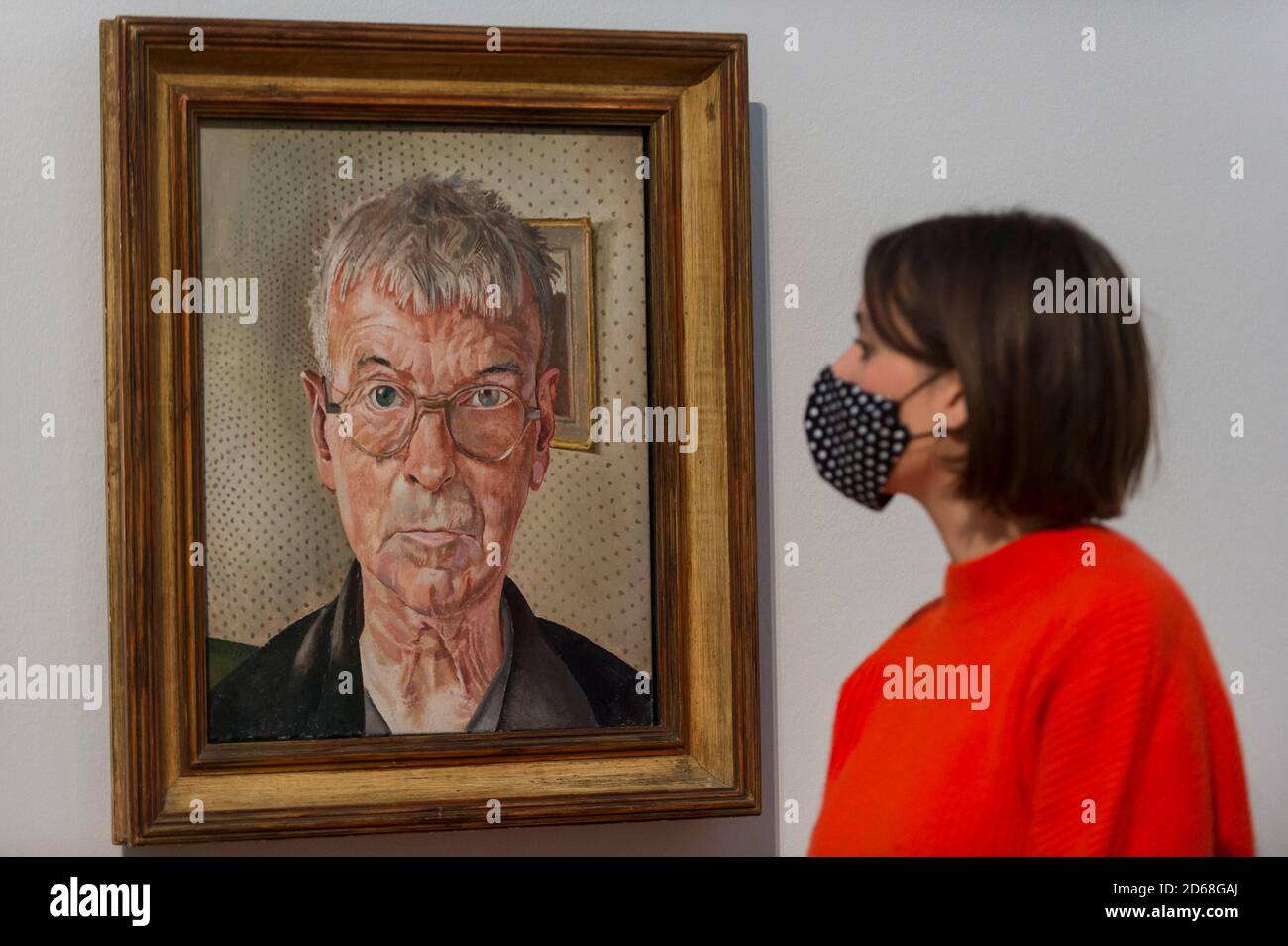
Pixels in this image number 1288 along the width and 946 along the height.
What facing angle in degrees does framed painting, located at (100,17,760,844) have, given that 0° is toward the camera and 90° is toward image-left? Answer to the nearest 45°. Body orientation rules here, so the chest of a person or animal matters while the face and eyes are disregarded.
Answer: approximately 0°

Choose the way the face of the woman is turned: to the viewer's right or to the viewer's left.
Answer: to the viewer's left
